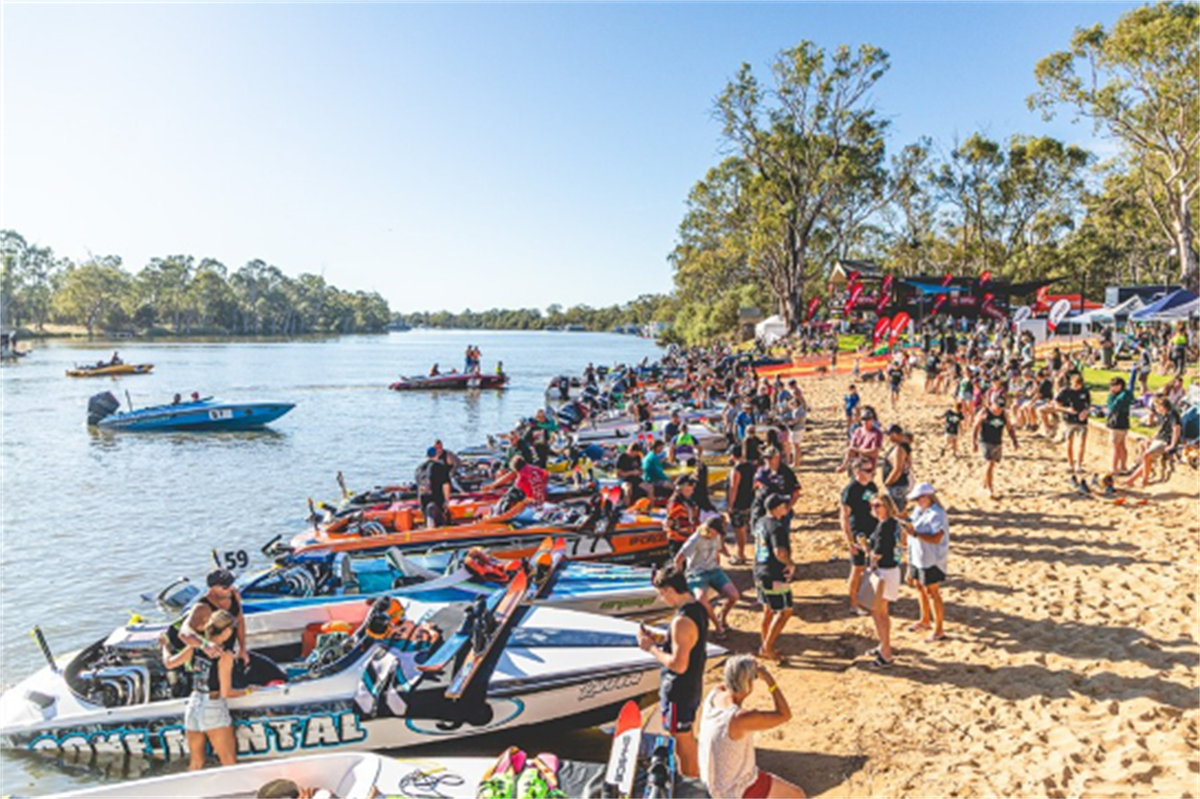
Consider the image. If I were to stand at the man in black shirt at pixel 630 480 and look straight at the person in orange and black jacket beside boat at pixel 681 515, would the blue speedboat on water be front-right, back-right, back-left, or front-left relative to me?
back-right

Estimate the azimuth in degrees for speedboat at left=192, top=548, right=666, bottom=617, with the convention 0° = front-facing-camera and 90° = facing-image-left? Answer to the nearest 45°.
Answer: approximately 270°

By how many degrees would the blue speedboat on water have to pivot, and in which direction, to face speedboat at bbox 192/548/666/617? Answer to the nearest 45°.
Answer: approximately 90° to its right

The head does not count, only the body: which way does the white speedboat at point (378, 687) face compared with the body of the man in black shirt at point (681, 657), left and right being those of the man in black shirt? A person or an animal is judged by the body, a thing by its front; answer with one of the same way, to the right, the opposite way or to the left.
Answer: the opposite way

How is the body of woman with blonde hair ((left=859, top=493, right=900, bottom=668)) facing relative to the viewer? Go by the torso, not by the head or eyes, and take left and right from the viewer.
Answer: facing to the left of the viewer

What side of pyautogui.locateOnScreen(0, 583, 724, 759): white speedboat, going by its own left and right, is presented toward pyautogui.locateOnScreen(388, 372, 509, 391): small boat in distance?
left

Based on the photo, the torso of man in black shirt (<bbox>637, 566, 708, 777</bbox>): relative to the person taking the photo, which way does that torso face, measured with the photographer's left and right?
facing to the left of the viewer

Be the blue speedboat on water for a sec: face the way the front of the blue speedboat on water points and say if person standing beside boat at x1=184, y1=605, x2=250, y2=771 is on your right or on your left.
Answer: on your right

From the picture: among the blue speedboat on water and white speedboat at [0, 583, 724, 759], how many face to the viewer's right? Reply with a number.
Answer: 2

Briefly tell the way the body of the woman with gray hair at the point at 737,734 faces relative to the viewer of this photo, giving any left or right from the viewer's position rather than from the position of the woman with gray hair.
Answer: facing away from the viewer and to the right of the viewer

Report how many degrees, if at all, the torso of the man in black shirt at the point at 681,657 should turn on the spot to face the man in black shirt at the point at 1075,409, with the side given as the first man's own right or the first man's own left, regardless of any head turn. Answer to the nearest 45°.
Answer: approximately 135° to the first man's own right

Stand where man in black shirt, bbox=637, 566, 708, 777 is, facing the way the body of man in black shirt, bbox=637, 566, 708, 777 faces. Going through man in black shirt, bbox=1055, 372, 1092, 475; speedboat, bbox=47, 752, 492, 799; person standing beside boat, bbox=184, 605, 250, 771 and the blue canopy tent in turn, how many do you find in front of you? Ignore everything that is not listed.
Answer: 2
